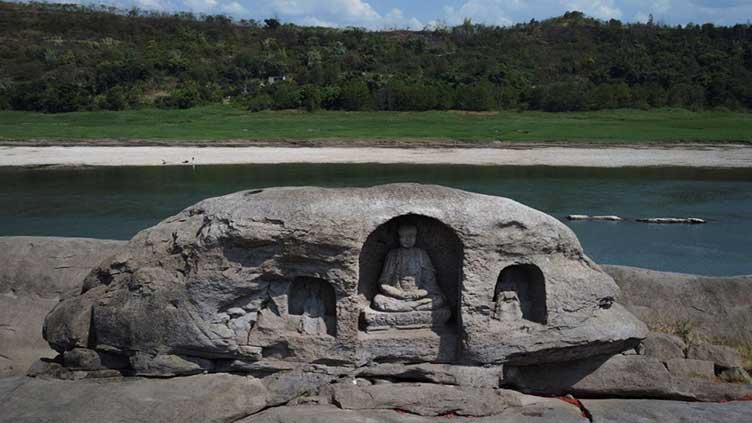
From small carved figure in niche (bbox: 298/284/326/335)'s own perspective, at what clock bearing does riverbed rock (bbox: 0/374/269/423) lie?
The riverbed rock is roughly at 2 o'clock from the small carved figure in niche.

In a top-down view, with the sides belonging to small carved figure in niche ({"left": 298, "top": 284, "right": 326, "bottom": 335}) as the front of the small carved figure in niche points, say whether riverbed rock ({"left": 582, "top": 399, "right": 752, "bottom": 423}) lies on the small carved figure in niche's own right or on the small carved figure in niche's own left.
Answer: on the small carved figure in niche's own left

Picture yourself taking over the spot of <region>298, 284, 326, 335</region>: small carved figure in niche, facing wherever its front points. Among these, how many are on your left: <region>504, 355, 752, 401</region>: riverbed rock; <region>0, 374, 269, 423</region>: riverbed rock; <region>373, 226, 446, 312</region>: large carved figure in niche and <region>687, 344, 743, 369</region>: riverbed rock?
3

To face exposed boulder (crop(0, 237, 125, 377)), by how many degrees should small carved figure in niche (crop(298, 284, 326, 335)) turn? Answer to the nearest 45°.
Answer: approximately 135° to its right

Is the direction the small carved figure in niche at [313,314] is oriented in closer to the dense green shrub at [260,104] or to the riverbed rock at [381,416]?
the riverbed rock

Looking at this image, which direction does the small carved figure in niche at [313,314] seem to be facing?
toward the camera

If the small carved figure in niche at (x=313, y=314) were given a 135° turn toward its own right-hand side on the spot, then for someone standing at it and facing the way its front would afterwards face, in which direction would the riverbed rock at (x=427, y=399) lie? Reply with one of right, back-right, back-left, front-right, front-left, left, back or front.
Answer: back

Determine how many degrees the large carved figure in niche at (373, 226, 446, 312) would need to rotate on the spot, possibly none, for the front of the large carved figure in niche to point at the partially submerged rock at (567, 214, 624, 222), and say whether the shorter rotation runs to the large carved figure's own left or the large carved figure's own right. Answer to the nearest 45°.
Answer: approximately 180°

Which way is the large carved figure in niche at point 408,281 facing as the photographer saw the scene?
facing the viewer

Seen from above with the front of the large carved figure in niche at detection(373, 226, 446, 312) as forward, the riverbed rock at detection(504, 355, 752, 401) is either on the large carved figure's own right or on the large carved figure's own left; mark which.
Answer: on the large carved figure's own left

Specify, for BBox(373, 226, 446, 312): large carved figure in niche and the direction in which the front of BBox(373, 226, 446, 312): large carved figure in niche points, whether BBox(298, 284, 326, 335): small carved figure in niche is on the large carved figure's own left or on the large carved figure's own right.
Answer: on the large carved figure's own right

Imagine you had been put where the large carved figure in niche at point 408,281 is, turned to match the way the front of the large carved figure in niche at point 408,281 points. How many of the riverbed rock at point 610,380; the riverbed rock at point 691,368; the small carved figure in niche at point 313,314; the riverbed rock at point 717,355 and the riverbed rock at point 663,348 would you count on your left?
4

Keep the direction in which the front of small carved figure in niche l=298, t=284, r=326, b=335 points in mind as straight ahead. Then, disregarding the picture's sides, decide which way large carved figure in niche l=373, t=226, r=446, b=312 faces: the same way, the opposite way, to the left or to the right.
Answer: the same way

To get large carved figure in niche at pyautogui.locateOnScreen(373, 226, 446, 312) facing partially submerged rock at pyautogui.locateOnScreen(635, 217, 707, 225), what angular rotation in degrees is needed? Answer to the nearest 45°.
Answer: approximately 135° to its left

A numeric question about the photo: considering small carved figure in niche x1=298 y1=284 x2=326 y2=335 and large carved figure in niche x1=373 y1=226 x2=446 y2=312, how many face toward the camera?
2

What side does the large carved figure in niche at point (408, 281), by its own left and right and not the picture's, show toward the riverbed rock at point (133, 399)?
right
